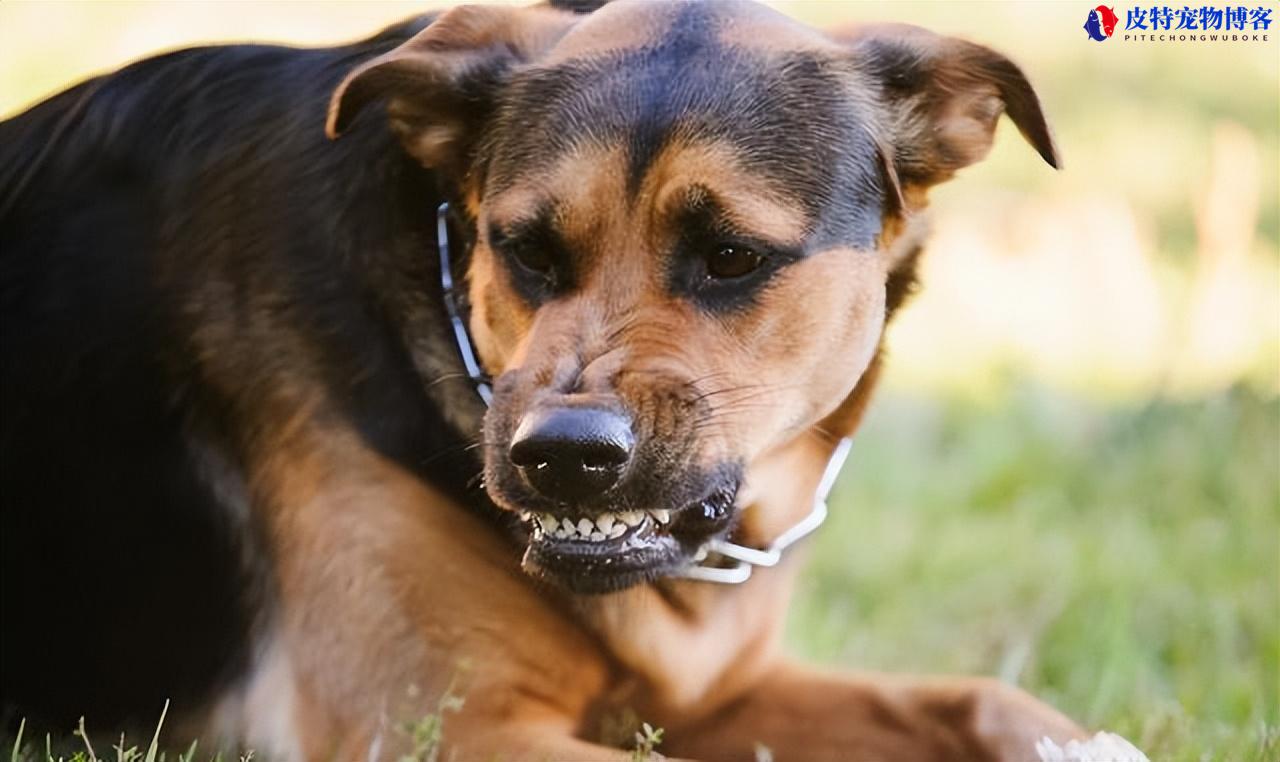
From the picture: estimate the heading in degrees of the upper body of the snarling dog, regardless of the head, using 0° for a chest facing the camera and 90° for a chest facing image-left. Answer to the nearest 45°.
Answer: approximately 315°
